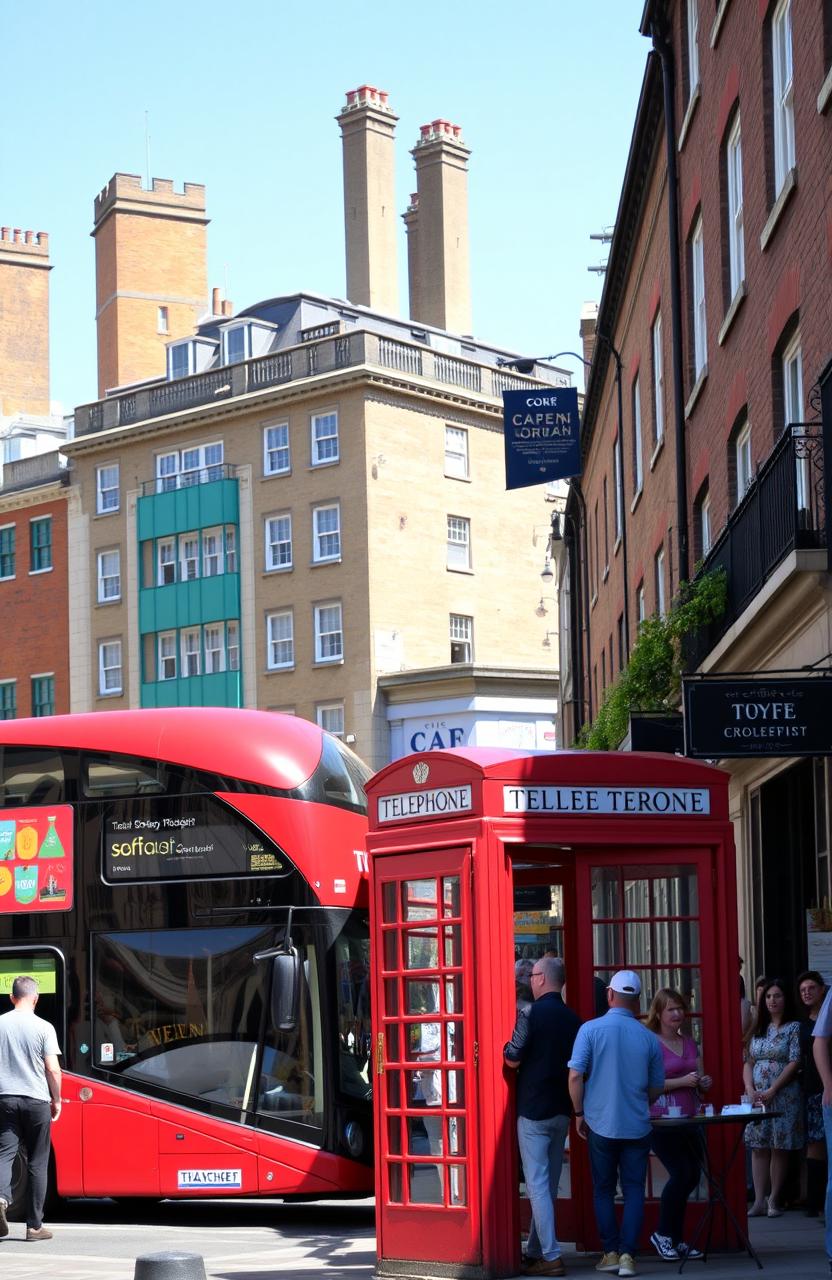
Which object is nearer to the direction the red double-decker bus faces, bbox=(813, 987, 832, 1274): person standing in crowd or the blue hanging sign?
the person standing in crowd

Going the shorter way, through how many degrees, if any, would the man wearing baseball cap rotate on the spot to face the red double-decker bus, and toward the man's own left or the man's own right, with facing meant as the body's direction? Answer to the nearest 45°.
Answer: approximately 45° to the man's own left

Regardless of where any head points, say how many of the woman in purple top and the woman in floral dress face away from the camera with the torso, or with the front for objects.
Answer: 0

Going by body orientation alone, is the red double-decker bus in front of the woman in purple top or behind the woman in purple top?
behind

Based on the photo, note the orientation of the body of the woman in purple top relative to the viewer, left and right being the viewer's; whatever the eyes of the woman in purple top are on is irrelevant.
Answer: facing the viewer and to the right of the viewer

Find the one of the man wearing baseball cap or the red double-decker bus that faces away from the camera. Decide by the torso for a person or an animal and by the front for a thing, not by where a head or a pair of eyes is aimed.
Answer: the man wearing baseball cap

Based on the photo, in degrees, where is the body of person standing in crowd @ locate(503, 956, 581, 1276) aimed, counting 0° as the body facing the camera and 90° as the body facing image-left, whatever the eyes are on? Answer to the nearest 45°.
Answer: approximately 135°

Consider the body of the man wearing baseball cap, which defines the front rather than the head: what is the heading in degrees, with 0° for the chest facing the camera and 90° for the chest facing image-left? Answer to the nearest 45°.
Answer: approximately 180°

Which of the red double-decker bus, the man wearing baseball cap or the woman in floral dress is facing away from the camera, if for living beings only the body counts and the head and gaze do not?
the man wearing baseball cap

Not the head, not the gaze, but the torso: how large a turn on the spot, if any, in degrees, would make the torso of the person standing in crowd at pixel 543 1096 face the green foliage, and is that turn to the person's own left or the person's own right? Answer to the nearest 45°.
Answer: approximately 45° to the person's own right

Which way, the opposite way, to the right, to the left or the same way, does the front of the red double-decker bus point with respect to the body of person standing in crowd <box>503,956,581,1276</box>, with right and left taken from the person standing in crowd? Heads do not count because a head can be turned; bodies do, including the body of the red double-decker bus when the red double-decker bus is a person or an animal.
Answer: the opposite way

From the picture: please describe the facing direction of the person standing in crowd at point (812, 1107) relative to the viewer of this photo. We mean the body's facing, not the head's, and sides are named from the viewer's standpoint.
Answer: facing the viewer and to the left of the viewer

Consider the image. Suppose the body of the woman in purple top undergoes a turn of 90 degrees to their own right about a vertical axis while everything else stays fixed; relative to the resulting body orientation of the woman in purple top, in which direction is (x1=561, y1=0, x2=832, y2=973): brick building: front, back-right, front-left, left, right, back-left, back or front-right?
back-right

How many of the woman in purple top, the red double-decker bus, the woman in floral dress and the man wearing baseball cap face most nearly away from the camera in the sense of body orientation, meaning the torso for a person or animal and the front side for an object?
1
